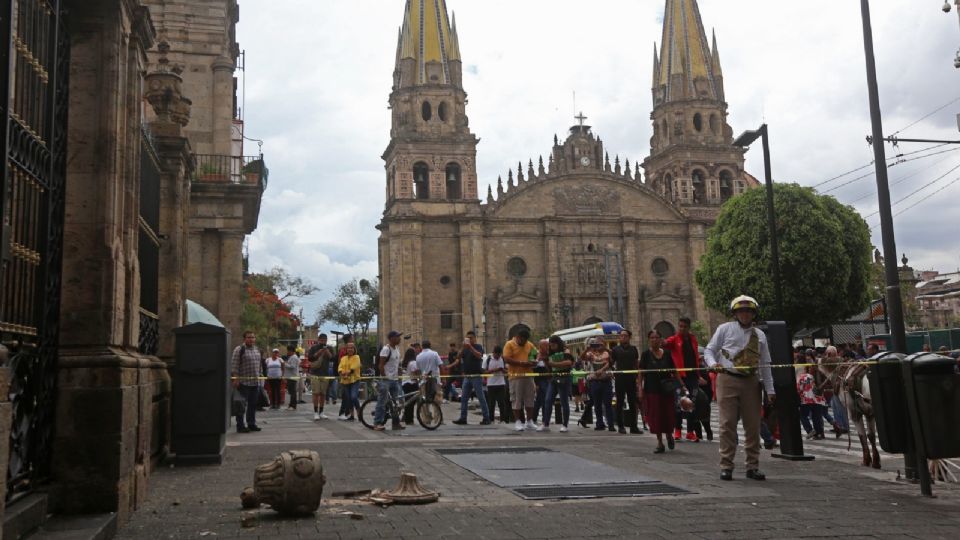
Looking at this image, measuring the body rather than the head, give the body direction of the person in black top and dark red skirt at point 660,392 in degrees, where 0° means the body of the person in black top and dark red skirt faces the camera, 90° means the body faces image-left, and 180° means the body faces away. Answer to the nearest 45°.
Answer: approximately 0°

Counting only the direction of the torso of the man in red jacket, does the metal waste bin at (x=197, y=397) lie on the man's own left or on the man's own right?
on the man's own right

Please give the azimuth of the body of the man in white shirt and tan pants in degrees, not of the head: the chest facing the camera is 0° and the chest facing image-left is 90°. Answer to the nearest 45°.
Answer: approximately 0°

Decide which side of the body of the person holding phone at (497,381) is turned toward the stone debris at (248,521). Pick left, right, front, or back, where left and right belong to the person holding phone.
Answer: front

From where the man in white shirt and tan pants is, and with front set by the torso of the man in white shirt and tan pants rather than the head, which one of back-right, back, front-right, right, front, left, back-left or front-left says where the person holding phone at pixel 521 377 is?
back-right

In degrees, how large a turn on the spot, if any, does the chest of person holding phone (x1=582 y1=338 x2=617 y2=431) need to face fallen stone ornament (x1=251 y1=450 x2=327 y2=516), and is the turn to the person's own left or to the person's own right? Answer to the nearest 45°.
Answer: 0° — they already face it

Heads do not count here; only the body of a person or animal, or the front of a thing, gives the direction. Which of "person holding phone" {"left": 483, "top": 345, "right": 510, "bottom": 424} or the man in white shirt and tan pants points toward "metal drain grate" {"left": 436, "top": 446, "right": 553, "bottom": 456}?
the person holding phone

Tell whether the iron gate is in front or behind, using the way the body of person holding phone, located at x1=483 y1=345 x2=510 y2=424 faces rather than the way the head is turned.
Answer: in front
